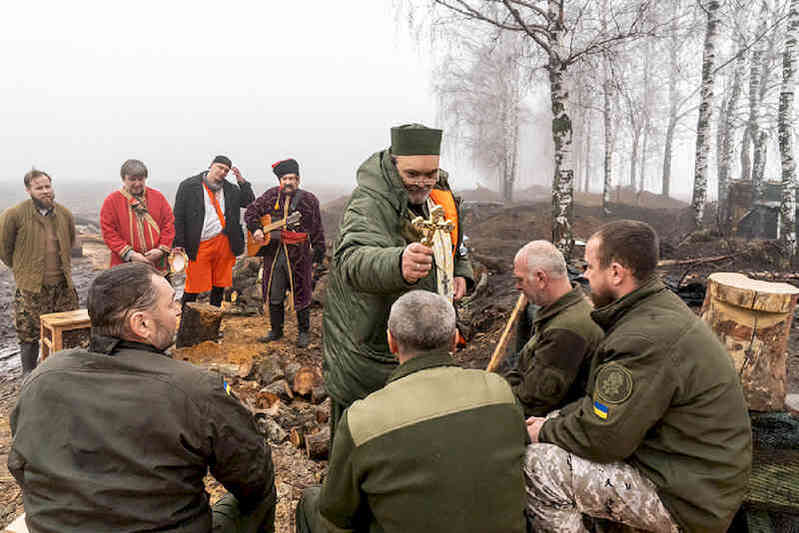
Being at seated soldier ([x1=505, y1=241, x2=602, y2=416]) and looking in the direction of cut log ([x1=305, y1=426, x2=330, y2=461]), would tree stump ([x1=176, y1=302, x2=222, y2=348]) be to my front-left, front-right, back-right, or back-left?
front-right

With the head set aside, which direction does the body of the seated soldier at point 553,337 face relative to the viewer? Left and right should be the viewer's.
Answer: facing to the left of the viewer

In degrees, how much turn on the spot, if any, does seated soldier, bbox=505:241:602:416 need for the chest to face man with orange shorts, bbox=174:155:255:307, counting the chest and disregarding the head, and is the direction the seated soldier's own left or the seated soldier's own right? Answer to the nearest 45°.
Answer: approximately 45° to the seated soldier's own right

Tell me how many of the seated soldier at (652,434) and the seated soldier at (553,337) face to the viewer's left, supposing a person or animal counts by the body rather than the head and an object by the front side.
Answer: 2

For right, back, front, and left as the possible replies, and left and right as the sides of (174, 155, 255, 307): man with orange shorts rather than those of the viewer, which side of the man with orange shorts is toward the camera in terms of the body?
front

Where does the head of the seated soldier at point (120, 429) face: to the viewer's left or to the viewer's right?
to the viewer's right

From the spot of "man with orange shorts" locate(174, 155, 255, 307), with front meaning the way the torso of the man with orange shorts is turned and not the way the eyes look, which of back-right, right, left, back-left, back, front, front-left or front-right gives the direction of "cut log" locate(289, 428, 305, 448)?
front

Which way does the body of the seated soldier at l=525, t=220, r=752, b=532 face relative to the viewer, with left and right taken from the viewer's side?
facing to the left of the viewer

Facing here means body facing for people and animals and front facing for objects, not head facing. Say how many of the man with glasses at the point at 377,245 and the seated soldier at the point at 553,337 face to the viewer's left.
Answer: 1

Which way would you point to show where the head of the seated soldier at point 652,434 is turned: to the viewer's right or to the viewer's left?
to the viewer's left

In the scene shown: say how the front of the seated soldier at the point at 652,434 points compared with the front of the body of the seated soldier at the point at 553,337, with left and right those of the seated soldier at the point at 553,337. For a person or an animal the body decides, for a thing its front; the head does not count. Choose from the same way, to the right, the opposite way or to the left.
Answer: the same way

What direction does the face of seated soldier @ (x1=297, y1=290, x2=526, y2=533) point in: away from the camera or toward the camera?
away from the camera
